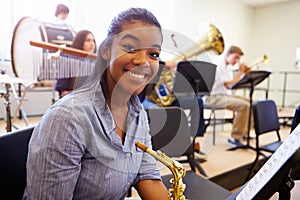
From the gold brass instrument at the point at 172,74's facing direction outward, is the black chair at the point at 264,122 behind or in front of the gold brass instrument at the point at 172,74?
in front

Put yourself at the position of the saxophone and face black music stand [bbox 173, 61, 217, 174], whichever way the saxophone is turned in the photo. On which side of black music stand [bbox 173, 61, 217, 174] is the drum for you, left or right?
left

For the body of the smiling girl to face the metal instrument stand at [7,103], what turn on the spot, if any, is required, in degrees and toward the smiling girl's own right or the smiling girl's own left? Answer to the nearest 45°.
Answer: approximately 180°

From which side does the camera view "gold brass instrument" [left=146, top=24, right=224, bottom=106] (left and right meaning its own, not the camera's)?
right
